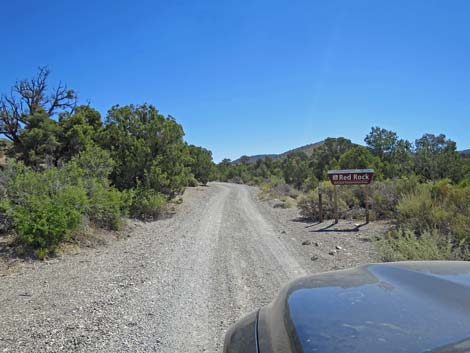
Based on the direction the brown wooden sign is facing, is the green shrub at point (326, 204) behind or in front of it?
behind

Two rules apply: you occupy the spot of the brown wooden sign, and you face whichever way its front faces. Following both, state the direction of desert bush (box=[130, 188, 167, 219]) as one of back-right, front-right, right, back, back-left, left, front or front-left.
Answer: right

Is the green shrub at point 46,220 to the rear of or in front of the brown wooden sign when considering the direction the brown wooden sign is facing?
in front

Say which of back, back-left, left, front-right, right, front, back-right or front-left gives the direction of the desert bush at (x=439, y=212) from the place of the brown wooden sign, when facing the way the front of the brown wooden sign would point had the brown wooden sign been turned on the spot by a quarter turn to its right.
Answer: back-left

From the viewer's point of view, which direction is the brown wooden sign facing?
toward the camera

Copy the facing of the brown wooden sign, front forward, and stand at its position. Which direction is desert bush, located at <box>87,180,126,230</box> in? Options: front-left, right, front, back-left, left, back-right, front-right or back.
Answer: front-right

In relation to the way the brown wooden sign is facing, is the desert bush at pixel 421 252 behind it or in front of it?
in front

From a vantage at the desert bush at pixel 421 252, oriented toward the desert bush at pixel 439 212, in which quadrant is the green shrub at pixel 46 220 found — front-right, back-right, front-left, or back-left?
back-left

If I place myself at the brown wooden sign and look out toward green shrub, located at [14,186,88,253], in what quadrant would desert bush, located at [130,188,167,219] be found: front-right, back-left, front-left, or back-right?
front-right
